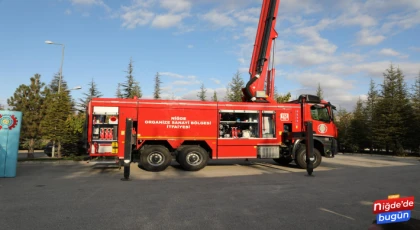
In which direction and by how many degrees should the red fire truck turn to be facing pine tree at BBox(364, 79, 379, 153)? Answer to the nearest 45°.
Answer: approximately 45° to its left

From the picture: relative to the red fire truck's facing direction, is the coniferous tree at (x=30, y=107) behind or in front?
behind

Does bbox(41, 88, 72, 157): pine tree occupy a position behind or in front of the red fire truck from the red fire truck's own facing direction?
behind

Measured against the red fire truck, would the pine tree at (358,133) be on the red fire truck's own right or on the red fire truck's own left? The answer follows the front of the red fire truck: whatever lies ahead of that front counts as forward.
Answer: on the red fire truck's own left

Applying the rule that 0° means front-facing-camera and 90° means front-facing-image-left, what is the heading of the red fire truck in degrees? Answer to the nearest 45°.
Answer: approximately 270°
